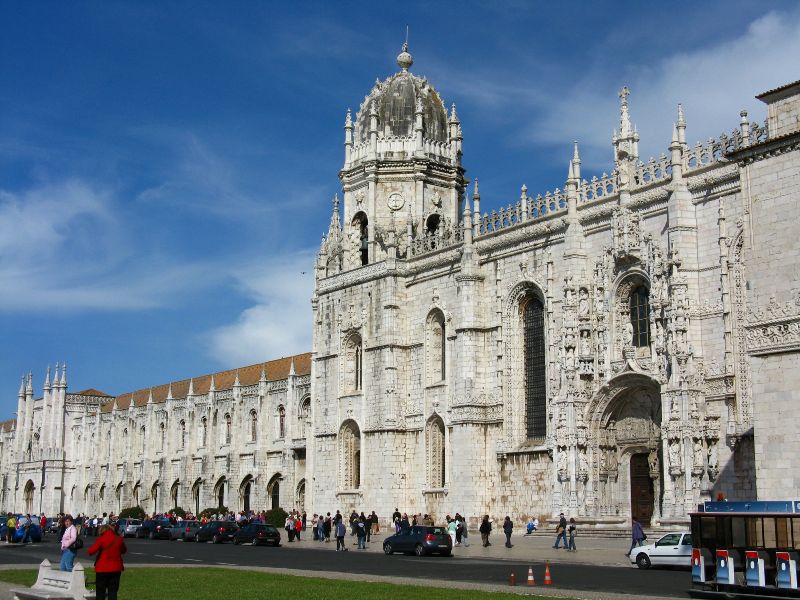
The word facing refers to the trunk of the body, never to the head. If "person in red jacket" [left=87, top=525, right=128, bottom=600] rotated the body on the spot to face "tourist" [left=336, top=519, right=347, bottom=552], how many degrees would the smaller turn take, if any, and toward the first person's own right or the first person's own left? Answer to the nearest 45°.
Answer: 0° — they already face them

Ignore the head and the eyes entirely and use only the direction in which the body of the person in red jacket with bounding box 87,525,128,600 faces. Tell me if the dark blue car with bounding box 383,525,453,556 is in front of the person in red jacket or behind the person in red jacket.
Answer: in front

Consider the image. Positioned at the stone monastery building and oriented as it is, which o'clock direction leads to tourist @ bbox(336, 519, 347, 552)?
The tourist is roughly at 11 o'clock from the stone monastery building.

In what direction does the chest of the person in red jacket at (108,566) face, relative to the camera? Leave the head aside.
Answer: away from the camera

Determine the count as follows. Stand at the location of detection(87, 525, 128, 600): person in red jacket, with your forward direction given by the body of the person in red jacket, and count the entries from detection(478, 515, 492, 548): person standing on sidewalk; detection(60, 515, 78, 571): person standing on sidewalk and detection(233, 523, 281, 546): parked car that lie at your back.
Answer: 0

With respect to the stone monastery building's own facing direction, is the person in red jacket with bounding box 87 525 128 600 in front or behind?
in front

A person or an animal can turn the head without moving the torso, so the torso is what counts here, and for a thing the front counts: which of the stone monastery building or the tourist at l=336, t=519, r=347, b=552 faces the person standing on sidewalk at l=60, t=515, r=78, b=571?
the stone monastery building

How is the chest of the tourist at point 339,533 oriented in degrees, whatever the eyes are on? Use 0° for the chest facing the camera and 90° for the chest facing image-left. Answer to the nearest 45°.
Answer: approximately 180°

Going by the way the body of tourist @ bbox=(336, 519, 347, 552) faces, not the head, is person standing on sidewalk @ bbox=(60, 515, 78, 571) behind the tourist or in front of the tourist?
behind

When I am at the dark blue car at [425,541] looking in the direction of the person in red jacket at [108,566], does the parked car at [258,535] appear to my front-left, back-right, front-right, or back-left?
back-right

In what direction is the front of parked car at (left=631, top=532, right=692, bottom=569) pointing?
to the viewer's left

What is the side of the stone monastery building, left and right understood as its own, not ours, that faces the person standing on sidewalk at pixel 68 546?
front

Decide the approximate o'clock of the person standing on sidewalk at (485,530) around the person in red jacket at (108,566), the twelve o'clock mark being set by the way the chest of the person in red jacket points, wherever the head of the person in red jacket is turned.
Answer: The person standing on sidewalk is roughly at 1 o'clock from the person in red jacket.

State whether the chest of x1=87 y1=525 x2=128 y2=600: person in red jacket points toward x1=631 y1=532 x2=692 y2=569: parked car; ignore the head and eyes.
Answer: no

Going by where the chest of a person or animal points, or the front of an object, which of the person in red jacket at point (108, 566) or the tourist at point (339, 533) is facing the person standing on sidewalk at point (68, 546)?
the person in red jacket
